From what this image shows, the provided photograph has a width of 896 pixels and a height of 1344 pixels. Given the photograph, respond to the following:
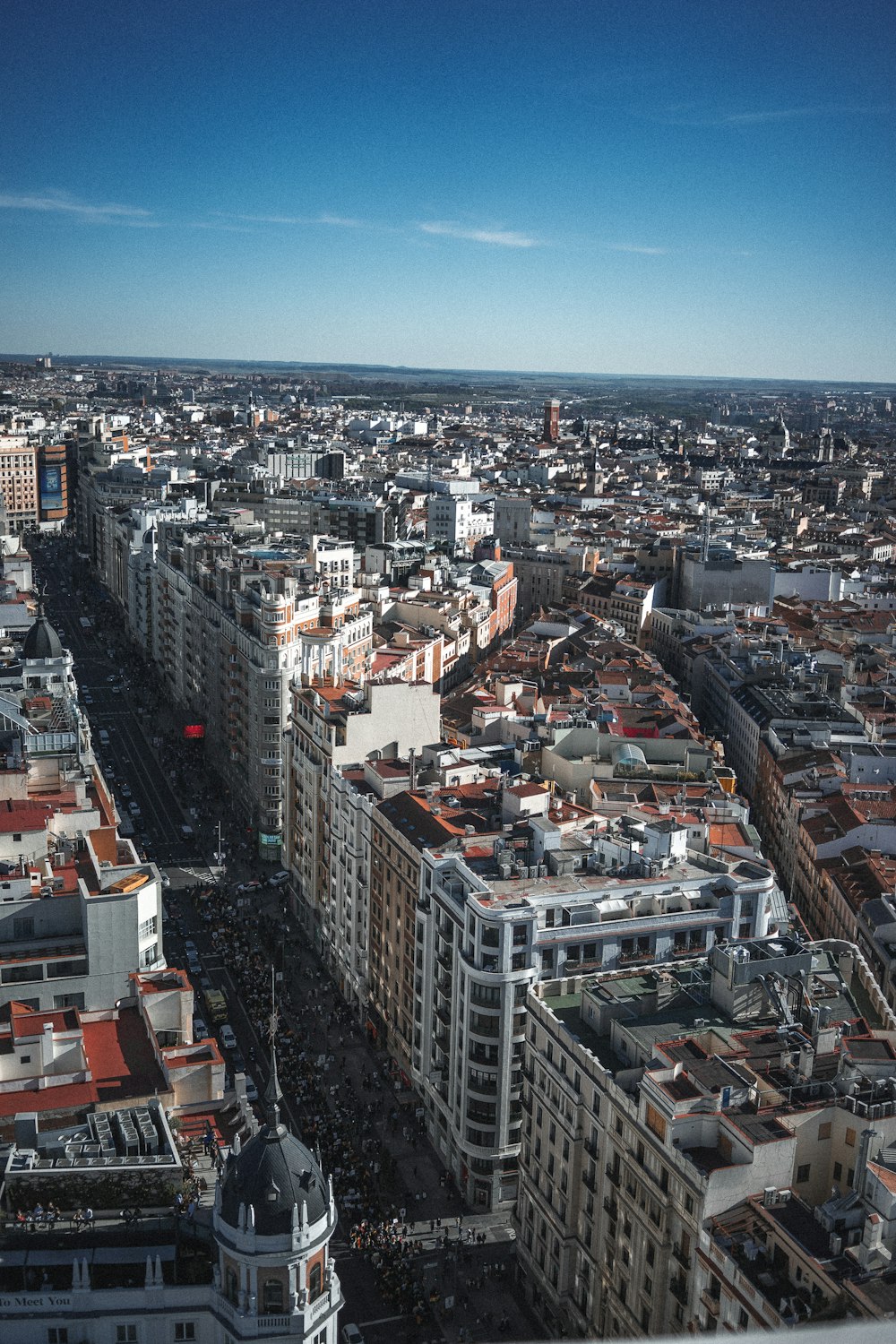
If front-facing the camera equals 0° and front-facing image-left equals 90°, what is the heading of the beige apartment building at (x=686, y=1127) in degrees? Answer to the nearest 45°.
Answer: approximately 45°

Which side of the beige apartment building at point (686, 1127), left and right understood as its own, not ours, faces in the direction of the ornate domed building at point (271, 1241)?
front

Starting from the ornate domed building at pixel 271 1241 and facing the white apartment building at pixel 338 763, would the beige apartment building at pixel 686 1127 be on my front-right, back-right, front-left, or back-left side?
front-right

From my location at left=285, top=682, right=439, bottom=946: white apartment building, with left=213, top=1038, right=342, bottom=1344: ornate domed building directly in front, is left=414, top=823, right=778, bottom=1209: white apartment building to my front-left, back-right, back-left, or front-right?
front-left

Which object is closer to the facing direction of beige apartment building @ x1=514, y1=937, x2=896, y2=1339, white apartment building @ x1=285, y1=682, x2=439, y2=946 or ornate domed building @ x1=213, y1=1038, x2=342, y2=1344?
the ornate domed building

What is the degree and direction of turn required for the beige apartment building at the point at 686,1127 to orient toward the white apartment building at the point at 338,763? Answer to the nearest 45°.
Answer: approximately 90° to its right

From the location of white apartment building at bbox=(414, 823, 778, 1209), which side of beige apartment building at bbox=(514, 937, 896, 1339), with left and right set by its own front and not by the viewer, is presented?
right

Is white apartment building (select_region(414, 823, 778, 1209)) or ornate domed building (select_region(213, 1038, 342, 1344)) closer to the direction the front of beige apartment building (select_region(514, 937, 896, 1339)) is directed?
the ornate domed building
